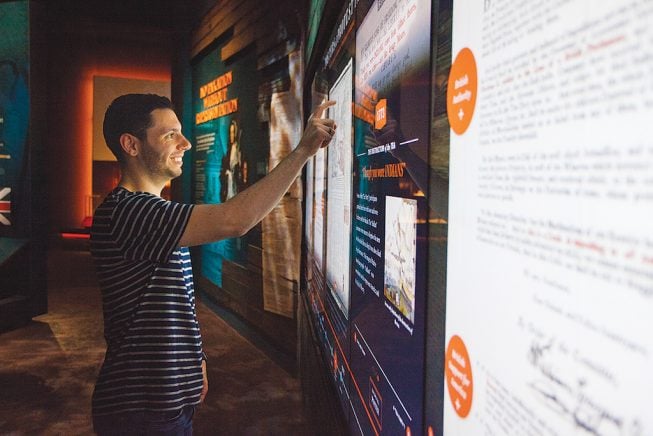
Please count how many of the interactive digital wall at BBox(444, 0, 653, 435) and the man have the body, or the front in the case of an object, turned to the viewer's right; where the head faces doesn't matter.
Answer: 1

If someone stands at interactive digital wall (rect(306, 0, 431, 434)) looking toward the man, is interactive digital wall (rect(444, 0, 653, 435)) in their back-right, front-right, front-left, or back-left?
back-left

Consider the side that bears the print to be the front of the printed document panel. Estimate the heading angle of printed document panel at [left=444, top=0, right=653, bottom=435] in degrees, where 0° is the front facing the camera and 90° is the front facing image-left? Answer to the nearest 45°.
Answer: approximately 45°

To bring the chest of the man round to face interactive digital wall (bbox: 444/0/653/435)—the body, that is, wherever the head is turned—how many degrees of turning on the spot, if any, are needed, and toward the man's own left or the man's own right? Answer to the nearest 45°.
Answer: approximately 90° to the man's own right

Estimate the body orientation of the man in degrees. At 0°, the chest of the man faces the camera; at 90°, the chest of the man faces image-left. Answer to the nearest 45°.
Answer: approximately 270°

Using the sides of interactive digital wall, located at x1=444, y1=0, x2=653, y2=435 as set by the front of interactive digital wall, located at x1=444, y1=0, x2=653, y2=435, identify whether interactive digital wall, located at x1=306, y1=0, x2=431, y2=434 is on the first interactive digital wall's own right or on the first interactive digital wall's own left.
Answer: on the first interactive digital wall's own right

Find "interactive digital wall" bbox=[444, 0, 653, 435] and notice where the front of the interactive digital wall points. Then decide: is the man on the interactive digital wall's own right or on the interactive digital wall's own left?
on the interactive digital wall's own right

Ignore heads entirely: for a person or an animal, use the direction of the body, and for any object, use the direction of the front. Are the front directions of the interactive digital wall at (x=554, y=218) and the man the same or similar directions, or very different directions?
very different directions
